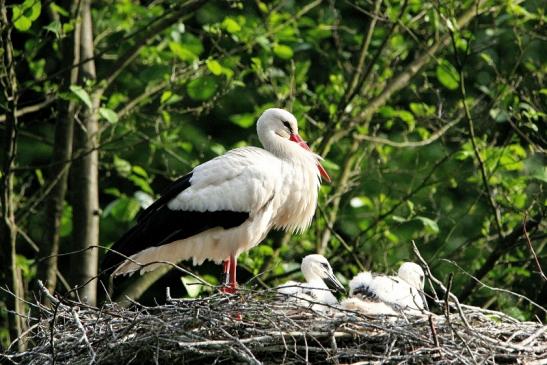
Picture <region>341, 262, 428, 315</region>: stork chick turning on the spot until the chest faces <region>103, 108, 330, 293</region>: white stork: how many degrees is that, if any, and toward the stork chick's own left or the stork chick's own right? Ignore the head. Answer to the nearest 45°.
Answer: approximately 135° to the stork chick's own left

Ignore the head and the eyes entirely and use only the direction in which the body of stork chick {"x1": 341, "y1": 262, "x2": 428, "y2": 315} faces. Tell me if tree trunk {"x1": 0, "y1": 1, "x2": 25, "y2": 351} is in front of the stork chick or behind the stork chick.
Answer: behind

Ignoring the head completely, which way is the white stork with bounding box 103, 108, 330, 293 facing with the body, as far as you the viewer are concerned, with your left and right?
facing to the right of the viewer

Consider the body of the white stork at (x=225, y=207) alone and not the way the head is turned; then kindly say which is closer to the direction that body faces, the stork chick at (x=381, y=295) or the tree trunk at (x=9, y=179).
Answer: the stork chick

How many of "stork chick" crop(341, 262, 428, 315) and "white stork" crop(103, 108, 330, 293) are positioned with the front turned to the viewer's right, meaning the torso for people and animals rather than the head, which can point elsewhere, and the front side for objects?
2

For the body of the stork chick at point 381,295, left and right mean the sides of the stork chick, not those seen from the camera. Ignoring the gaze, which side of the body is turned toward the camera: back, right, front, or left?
right
